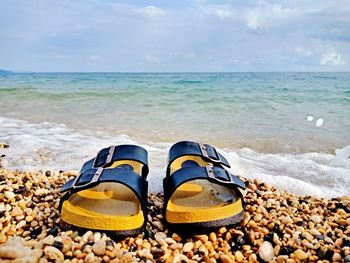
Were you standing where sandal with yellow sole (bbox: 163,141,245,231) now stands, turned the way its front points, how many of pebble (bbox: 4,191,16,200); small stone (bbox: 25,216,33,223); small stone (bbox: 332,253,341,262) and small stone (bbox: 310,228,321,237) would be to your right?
2

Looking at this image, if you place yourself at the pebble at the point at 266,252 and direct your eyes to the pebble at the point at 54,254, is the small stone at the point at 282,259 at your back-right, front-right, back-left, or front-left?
back-left
